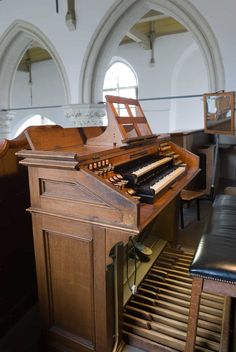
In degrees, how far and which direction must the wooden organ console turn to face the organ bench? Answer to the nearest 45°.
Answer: approximately 45° to its left

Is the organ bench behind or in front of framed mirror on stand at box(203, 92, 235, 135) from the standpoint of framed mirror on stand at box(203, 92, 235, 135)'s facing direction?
in front

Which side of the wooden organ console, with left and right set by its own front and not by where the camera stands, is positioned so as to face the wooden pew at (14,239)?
back

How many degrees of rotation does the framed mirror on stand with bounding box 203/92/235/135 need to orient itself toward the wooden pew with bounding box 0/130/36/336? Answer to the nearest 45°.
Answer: approximately 45° to its right

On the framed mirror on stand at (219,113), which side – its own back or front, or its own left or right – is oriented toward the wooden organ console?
front

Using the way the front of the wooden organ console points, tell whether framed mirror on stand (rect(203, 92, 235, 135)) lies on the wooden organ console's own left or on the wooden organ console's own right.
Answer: on the wooden organ console's own left

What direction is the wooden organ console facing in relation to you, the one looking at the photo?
facing the viewer and to the right of the viewer
